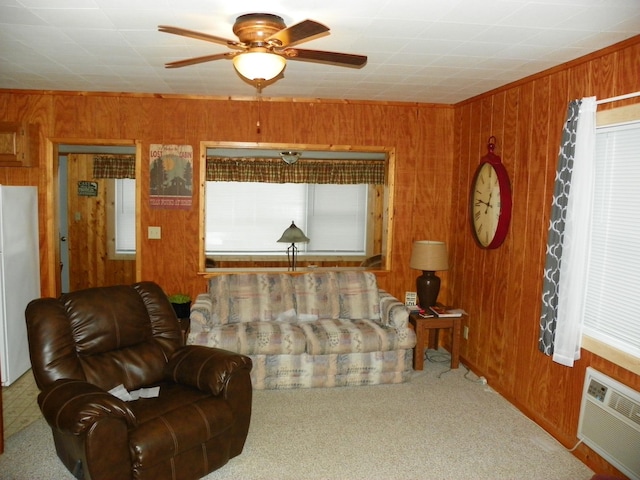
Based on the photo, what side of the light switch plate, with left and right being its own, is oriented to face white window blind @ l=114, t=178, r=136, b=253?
back

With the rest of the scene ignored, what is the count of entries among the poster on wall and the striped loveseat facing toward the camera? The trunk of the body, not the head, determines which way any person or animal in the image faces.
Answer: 2

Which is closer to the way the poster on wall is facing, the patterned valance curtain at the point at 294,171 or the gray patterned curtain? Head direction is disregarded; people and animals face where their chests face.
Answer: the gray patterned curtain

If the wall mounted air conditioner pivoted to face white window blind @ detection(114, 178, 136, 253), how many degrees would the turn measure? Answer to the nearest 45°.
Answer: approximately 45° to its right

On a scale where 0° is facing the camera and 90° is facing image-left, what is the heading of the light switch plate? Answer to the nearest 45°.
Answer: approximately 0°

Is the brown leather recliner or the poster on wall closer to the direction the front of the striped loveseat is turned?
the brown leather recliner
